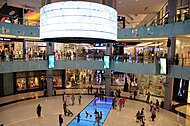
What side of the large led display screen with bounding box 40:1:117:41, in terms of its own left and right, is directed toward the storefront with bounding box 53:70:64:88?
back

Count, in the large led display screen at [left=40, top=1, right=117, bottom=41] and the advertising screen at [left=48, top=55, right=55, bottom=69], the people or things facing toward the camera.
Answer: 2

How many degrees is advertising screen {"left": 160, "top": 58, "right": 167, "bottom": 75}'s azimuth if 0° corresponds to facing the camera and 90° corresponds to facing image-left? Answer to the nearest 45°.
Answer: approximately 45°

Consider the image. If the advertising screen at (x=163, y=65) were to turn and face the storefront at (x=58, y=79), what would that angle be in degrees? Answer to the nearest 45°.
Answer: approximately 45° to its right

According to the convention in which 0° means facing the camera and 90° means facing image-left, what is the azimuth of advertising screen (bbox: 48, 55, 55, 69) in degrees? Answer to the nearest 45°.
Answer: approximately 0°

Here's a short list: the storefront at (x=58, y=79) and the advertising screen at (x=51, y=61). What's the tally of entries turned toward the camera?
2

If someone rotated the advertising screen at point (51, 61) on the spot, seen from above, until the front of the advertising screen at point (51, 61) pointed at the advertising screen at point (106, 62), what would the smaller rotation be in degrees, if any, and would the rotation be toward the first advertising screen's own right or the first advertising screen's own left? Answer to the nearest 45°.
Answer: approximately 90° to the first advertising screen's own left

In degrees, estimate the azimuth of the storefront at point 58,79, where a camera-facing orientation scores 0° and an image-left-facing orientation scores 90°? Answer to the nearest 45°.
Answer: approximately 0°

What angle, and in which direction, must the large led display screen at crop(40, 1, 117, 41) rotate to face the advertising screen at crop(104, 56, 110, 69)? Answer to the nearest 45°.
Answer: approximately 180°

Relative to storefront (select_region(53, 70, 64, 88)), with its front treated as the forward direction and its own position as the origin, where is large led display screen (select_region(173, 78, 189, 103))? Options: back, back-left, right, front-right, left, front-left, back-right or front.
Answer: front-left
